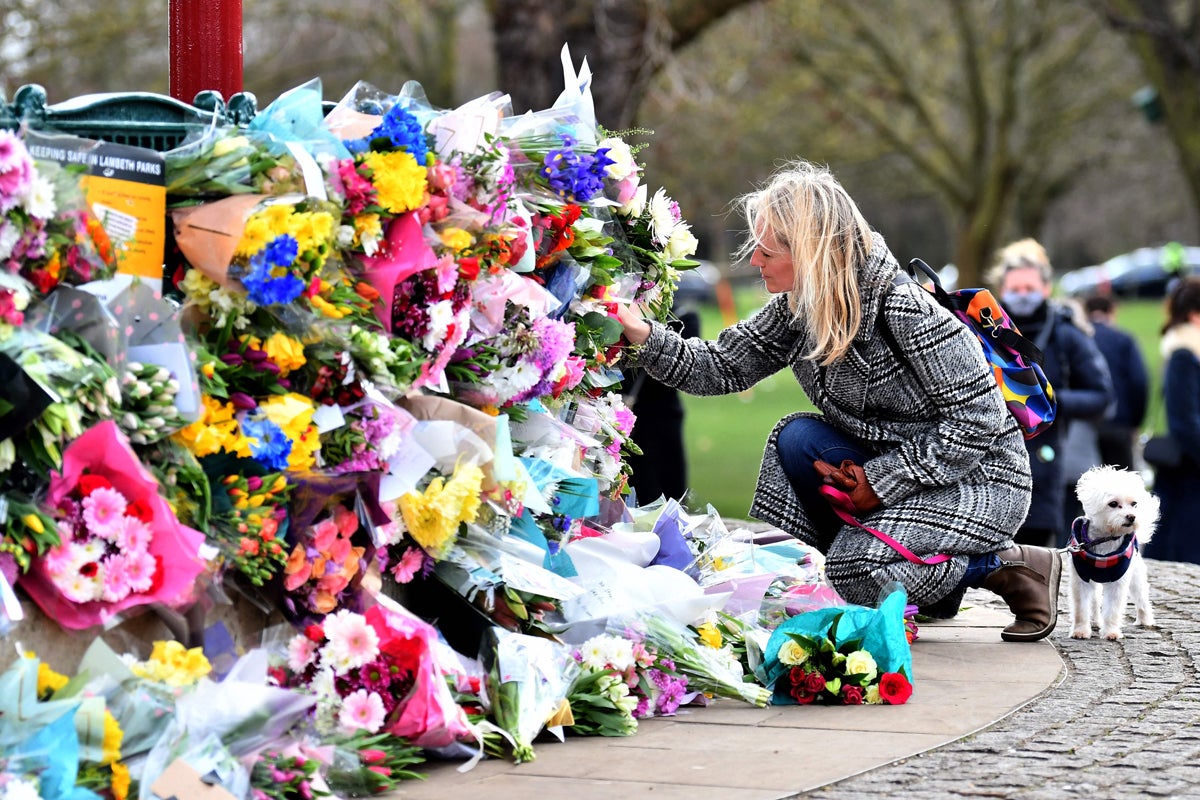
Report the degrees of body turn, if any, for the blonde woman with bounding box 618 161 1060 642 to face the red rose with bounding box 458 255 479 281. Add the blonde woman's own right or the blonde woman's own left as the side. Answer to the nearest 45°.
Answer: approximately 45° to the blonde woman's own left

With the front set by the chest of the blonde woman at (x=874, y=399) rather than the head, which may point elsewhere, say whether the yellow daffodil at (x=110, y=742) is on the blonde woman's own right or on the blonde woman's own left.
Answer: on the blonde woman's own left

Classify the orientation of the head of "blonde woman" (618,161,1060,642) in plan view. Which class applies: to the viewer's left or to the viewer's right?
to the viewer's left

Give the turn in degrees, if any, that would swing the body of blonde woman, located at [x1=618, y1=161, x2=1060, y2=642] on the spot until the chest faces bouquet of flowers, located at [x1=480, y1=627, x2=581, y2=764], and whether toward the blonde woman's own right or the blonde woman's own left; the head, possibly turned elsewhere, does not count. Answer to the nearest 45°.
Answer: approximately 45° to the blonde woman's own left

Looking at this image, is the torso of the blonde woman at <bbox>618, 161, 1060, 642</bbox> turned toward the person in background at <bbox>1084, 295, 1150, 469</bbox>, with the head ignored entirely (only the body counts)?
no

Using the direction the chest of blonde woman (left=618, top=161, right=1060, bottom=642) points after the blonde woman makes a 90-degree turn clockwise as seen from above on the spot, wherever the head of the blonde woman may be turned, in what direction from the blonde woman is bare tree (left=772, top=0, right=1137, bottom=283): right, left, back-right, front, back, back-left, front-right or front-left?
front

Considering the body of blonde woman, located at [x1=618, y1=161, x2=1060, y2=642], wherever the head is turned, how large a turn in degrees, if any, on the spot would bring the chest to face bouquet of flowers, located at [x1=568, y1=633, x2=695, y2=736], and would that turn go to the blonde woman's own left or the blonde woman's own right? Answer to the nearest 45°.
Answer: approximately 45° to the blonde woman's own left

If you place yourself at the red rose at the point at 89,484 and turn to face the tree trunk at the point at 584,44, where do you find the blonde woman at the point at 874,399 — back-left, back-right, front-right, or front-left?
front-right

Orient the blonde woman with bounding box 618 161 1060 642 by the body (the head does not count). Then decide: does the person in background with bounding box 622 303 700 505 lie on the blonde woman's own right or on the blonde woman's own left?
on the blonde woman's own right

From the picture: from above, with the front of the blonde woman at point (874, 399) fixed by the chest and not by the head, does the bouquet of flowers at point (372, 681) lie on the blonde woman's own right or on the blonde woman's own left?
on the blonde woman's own left

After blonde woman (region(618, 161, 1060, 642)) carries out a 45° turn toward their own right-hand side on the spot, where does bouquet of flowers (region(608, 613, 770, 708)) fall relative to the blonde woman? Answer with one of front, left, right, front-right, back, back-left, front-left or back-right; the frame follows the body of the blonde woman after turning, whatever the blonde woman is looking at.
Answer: left

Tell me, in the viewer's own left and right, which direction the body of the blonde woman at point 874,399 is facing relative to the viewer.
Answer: facing to the left of the viewer

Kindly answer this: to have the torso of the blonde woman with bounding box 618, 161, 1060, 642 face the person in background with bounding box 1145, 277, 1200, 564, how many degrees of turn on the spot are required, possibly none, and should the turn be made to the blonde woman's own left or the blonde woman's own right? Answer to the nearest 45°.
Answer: approximately 135° to the blonde woman's own right

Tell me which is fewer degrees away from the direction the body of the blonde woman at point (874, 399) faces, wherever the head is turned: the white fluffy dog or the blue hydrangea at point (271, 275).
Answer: the blue hydrangea

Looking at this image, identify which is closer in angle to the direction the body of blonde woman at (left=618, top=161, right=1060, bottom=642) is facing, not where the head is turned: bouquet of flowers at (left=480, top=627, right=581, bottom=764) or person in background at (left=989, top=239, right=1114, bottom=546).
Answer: the bouquet of flowers

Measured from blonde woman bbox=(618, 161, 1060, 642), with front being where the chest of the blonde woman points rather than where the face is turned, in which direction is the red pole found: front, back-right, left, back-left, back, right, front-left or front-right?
front-left

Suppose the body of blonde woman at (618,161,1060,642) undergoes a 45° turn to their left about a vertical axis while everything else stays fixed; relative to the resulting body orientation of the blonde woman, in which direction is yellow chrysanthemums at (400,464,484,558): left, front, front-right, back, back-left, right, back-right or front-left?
front

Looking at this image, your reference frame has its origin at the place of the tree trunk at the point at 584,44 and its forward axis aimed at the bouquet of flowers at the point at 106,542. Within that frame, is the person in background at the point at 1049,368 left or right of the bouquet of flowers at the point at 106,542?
left

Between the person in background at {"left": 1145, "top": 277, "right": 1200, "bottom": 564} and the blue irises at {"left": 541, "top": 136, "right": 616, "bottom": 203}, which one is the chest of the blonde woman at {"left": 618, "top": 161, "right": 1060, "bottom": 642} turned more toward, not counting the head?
the blue irises
